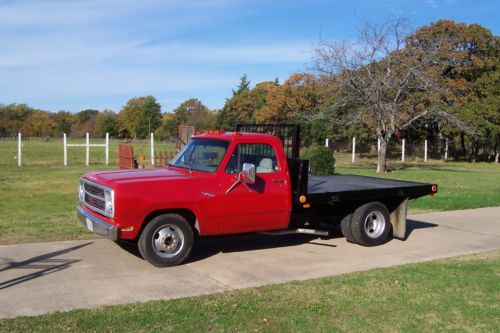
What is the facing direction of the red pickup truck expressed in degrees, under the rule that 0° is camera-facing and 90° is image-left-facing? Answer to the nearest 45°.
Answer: approximately 45°

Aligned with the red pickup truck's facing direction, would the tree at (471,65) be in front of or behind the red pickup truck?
behind

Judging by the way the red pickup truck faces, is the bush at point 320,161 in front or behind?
behind
